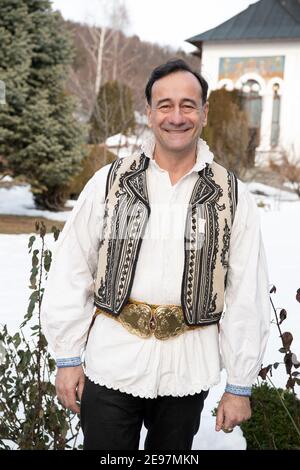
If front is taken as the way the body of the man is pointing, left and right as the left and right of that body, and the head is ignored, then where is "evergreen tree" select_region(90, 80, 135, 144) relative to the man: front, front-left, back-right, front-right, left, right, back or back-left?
back

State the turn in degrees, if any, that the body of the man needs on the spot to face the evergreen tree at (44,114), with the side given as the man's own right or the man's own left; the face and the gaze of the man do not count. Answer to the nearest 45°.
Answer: approximately 180°

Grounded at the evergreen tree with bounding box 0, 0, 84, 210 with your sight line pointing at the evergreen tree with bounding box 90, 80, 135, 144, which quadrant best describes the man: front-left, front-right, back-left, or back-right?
back-right

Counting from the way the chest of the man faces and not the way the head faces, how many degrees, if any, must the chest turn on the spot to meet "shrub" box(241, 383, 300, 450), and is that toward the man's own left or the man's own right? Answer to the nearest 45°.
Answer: approximately 135° to the man's own left

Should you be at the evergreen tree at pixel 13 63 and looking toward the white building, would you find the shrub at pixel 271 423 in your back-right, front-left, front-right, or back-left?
back-right

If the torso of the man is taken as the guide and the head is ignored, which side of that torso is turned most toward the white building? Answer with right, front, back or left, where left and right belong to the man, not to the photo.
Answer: back

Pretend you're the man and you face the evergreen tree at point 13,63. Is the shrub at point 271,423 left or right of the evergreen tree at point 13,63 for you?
right

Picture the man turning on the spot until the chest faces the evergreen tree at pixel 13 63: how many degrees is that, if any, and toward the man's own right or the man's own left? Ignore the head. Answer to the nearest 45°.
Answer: approximately 180°

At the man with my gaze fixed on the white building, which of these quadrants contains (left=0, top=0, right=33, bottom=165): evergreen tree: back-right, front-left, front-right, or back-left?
front-left

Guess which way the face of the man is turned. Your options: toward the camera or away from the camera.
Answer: toward the camera

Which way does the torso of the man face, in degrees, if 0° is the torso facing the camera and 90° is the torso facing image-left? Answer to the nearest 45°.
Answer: approximately 0°
